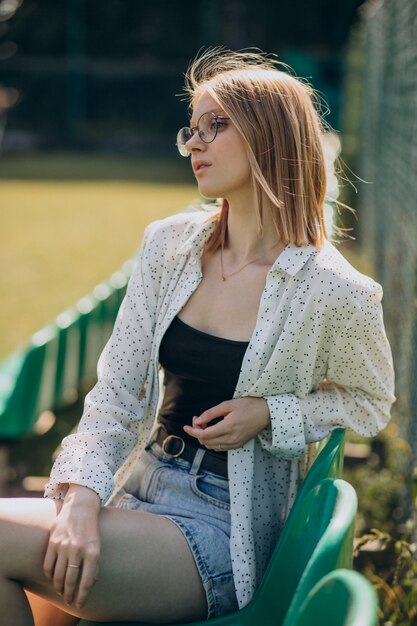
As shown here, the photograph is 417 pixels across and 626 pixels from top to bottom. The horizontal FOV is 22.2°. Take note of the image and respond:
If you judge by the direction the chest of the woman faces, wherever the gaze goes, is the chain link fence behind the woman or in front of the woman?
behind

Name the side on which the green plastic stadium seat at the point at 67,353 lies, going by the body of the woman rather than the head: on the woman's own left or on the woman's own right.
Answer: on the woman's own right

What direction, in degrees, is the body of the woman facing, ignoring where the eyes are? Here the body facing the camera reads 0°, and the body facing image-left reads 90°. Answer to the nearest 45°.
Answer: approximately 45°

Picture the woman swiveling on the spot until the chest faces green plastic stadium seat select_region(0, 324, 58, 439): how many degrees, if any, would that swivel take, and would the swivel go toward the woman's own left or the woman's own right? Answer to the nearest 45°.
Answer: approximately 90° to the woman's own right
